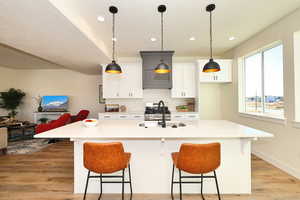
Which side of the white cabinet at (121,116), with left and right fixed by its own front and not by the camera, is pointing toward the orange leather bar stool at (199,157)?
front

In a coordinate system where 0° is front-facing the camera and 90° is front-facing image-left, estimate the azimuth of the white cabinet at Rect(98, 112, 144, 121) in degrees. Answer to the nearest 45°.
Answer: approximately 0°

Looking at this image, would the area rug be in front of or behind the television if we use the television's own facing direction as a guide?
in front

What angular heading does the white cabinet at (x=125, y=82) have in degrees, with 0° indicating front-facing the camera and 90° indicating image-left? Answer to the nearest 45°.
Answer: approximately 0°

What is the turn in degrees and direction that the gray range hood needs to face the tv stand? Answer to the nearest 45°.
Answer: approximately 90° to its right

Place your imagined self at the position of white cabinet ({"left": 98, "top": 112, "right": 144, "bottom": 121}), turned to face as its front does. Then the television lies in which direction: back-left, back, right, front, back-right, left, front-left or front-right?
back-right

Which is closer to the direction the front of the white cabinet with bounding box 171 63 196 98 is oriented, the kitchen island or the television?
the kitchen island

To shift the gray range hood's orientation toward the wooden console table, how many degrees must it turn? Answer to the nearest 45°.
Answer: approximately 90° to its right
